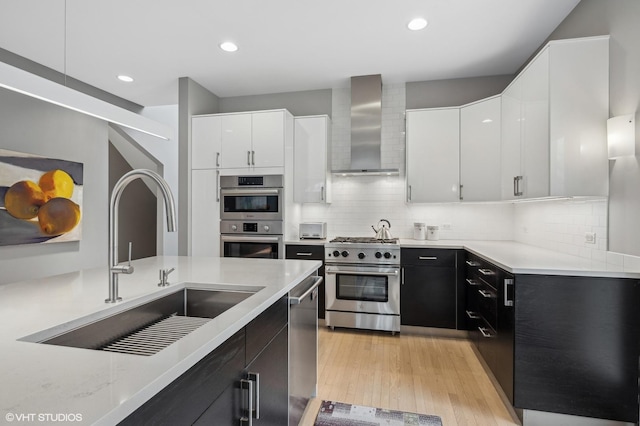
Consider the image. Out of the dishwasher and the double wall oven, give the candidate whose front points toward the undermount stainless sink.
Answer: the double wall oven

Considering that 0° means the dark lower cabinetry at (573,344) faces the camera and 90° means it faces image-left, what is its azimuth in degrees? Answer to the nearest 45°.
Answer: approximately 90°

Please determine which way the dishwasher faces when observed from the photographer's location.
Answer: facing to the right of the viewer

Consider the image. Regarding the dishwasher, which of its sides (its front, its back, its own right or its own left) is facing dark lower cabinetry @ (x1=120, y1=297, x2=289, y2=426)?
right

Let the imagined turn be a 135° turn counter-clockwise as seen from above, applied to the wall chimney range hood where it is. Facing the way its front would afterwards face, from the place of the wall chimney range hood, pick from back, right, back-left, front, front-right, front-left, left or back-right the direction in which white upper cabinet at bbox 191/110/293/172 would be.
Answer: back-left

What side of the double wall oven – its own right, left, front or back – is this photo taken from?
front

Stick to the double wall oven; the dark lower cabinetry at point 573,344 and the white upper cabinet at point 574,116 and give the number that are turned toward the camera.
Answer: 1

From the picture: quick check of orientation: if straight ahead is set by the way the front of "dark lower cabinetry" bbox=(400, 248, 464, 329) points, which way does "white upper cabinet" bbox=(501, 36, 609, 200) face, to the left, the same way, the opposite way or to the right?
to the right

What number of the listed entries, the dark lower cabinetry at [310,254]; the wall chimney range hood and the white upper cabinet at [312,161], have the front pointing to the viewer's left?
0

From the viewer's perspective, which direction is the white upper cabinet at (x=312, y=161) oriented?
toward the camera

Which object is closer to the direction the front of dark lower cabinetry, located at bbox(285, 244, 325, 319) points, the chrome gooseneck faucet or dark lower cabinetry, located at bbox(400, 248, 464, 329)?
the chrome gooseneck faucet

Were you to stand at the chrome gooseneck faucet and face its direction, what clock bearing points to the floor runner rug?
The floor runner rug is roughly at 10 o'clock from the chrome gooseneck faucet.

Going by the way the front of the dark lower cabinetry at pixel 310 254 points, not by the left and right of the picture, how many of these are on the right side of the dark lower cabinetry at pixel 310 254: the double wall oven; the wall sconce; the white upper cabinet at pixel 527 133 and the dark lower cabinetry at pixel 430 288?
1

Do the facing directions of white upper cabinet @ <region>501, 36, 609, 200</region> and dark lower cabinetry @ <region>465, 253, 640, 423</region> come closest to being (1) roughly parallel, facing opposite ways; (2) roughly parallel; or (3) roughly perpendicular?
roughly parallel

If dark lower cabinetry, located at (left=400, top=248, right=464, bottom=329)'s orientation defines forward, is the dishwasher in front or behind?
in front

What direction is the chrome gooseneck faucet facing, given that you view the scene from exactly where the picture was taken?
facing the viewer and to the right of the viewer

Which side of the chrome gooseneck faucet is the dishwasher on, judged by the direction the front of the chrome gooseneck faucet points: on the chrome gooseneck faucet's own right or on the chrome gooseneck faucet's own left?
on the chrome gooseneck faucet's own left

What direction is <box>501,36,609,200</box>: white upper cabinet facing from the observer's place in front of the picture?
facing to the left of the viewer
